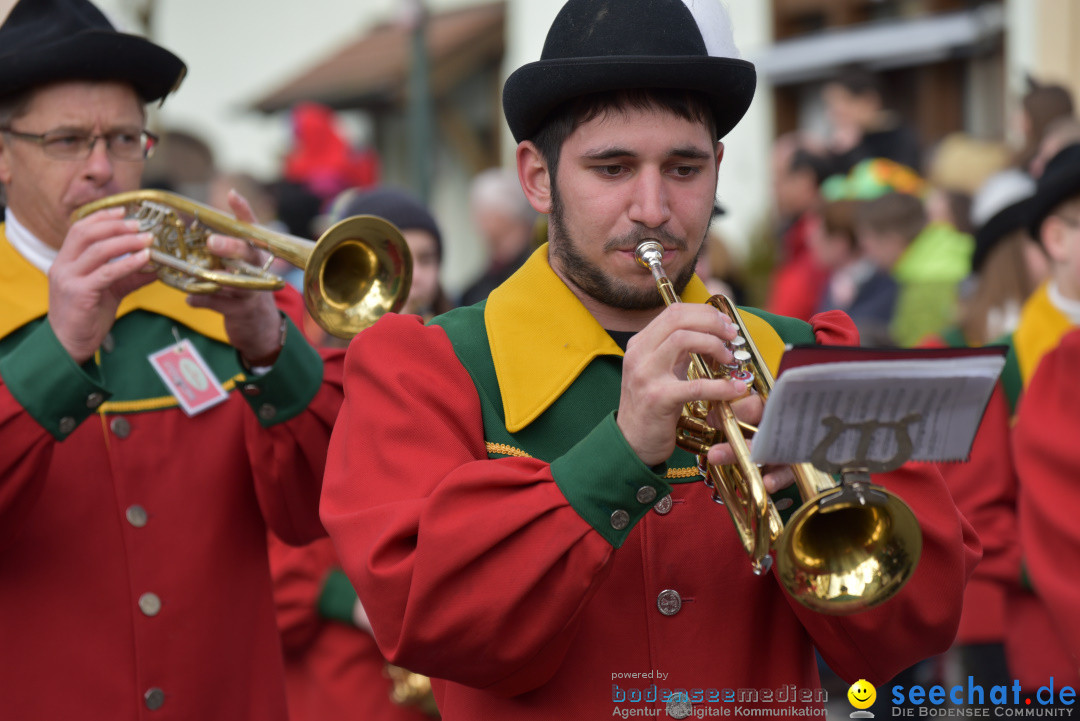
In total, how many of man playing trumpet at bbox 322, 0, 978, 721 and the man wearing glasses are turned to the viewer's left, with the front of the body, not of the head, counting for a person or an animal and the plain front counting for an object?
0

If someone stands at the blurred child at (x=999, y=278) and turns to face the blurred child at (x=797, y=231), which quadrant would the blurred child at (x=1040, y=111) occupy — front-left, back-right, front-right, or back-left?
front-right

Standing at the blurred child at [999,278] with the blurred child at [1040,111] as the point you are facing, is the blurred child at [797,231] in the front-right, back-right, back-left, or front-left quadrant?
front-left

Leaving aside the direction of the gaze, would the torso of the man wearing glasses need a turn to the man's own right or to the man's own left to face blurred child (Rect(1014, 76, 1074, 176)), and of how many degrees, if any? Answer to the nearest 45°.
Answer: approximately 90° to the man's own left

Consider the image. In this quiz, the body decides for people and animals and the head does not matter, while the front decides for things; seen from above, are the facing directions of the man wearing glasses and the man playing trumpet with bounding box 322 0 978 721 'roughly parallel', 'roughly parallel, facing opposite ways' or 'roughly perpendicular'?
roughly parallel

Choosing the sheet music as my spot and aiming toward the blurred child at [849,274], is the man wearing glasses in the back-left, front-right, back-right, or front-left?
front-left

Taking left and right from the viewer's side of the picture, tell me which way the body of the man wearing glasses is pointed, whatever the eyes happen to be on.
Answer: facing the viewer and to the right of the viewer

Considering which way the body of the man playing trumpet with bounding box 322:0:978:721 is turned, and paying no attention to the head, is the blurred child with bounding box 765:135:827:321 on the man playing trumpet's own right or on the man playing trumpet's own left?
on the man playing trumpet's own left

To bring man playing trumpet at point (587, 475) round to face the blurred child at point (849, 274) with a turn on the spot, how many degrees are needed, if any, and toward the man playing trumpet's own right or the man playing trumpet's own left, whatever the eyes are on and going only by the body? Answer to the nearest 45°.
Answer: approximately 135° to the man playing trumpet's own left

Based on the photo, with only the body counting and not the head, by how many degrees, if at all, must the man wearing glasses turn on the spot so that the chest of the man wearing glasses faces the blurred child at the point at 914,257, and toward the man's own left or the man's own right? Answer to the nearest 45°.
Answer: approximately 90° to the man's own left

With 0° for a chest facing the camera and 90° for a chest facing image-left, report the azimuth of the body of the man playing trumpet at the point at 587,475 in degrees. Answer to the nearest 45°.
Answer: approximately 315°
